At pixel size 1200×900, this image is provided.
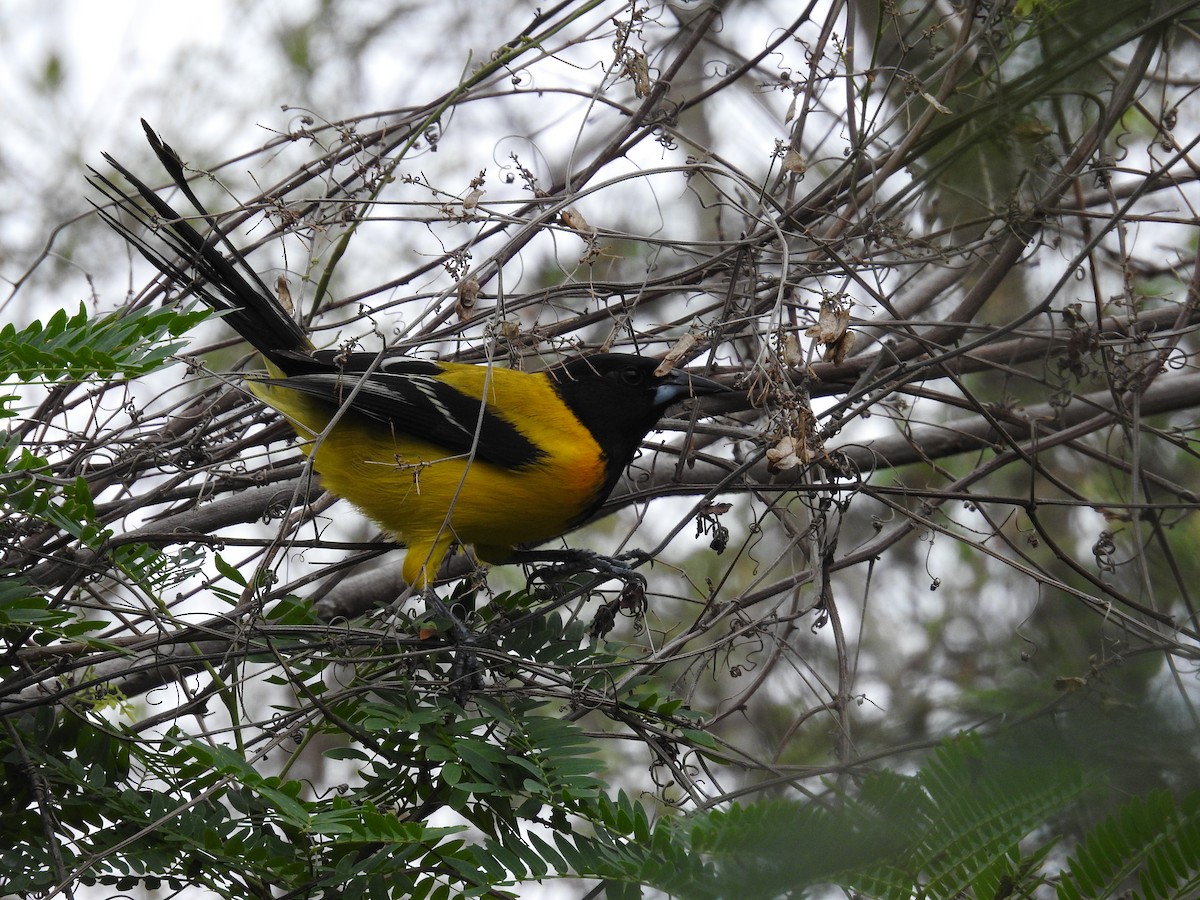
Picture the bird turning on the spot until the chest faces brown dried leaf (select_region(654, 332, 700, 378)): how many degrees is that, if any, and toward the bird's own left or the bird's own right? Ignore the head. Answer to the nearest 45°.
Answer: approximately 45° to the bird's own right

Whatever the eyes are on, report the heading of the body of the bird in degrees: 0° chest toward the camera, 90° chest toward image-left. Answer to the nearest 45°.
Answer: approximately 270°

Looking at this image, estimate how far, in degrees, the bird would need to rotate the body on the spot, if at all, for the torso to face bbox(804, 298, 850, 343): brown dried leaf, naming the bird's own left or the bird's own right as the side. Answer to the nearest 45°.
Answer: approximately 45° to the bird's own right
